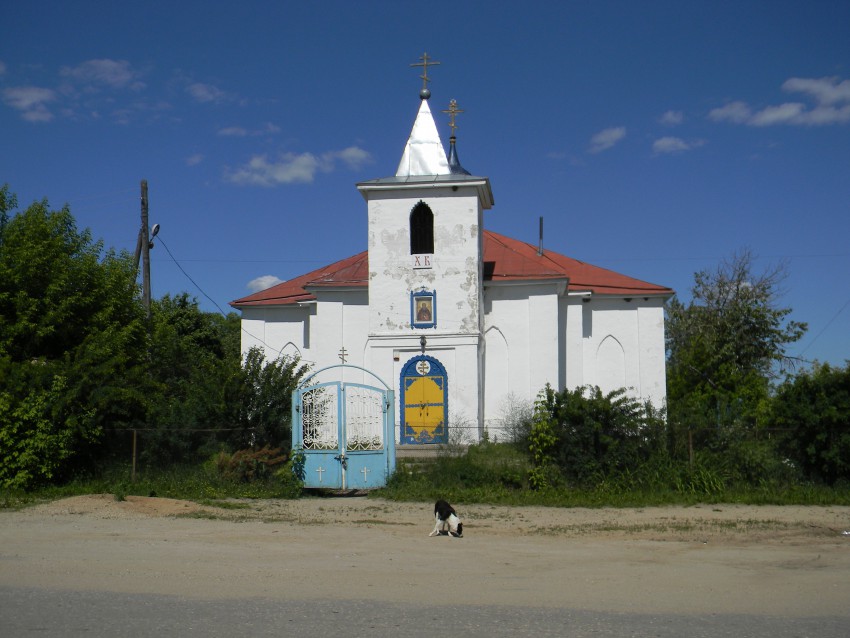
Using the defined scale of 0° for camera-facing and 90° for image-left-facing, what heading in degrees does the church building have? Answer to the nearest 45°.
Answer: approximately 0°

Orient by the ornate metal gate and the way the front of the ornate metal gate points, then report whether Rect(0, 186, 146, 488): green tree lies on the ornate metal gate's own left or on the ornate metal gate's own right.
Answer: on the ornate metal gate's own right

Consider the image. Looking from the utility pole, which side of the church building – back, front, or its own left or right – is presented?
right

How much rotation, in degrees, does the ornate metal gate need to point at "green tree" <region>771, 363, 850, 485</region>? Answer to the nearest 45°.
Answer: approximately 90° to its left

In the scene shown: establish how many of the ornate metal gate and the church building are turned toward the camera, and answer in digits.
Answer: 2

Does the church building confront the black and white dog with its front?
yes

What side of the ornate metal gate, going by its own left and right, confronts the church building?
back

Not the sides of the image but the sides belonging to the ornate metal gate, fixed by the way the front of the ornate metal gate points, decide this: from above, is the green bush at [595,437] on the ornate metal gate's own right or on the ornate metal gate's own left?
on the ornate metal gate's own left
